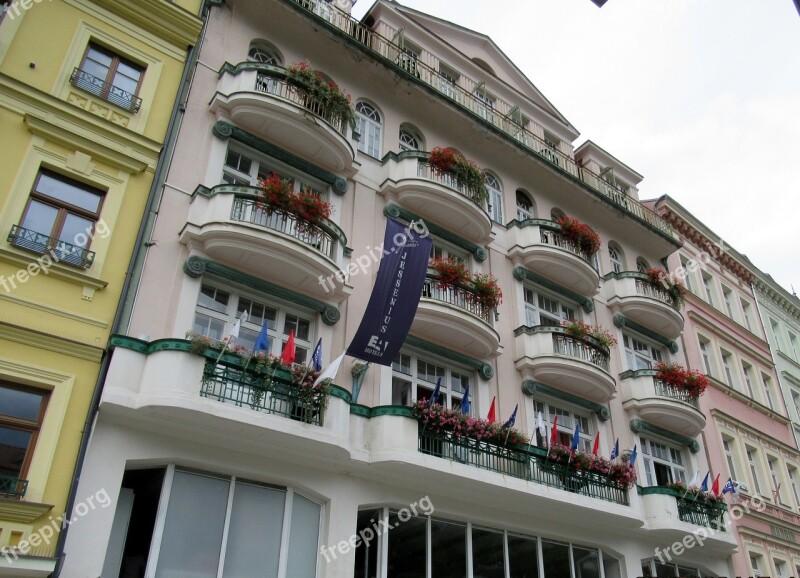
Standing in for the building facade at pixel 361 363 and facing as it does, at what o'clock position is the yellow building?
The yellow building is roughly at 3 o'clock from the building facade.

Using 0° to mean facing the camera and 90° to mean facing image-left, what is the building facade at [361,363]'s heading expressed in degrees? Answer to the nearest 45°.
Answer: approximately 315°

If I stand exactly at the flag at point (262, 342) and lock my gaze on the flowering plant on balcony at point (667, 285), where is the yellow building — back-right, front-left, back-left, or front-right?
back-left
